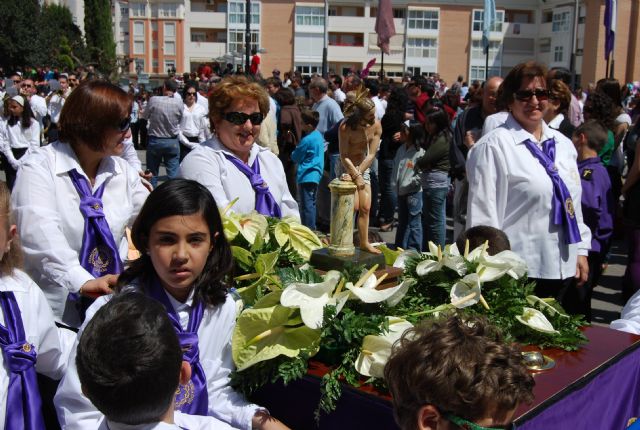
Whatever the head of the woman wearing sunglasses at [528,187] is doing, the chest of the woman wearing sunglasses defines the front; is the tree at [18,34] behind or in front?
behind

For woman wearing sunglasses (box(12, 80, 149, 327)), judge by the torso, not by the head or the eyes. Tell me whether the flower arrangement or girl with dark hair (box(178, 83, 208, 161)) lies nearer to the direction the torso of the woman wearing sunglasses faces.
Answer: the flower arrangement

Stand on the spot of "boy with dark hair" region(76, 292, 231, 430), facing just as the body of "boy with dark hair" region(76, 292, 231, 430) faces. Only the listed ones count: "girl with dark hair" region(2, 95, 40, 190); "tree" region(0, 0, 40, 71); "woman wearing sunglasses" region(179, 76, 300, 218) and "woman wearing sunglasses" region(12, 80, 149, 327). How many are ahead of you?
4

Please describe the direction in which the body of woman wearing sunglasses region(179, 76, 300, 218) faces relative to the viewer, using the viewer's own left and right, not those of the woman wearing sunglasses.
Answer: facing the viewer and to the right of the viewer

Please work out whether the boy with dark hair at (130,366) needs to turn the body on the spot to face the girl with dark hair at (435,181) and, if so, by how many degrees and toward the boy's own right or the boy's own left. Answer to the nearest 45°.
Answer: approximately 45° to the boy's own right

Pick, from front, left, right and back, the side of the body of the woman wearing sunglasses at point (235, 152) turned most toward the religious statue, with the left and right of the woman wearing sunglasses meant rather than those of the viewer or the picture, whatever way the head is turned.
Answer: left

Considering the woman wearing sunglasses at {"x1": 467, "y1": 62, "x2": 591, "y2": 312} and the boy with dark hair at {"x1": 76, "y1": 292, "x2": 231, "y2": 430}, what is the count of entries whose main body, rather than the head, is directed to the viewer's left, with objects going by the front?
0

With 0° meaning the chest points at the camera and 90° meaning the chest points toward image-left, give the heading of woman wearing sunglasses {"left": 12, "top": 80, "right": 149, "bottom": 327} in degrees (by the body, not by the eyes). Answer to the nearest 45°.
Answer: approximately 315°

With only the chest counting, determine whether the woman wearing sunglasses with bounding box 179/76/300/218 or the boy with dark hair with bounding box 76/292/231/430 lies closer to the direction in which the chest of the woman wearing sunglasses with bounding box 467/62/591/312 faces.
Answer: the boy with dark hair

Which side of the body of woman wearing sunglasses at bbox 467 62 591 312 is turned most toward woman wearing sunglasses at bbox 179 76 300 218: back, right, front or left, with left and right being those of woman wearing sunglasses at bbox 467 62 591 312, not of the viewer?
right
